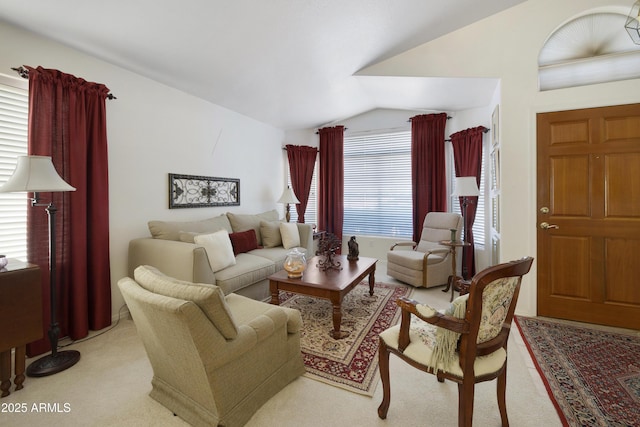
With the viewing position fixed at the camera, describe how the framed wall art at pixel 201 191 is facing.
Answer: facing the viewer and to the right of the viewer

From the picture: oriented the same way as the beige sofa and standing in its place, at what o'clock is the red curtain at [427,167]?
The red curtain is roughly at 10 o'clock from the beige sofa.

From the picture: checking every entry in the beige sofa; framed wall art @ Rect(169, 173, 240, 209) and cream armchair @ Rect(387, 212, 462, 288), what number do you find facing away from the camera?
0

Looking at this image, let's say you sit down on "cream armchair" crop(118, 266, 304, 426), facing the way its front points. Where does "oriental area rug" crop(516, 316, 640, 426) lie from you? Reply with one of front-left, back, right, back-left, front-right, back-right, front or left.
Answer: front-right

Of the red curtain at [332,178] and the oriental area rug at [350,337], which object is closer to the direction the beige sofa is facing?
the oriental area rug

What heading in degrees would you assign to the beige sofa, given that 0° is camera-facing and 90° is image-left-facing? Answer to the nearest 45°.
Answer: approximately 315°

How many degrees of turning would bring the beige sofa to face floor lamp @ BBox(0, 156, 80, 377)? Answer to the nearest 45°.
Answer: approximately 90° to its right

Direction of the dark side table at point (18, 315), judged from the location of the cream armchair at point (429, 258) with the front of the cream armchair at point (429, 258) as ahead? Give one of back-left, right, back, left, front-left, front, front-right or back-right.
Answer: front

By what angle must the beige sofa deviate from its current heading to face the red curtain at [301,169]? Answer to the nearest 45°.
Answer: approximately 90° to its left

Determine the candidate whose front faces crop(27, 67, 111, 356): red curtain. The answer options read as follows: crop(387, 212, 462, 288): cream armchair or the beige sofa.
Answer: the cream armchair

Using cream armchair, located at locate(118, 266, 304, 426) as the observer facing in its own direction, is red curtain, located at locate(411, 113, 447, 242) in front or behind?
in front

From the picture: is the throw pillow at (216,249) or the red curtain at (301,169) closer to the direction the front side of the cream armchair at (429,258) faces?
the throw pillow

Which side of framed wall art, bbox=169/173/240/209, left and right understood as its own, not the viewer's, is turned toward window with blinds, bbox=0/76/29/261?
right

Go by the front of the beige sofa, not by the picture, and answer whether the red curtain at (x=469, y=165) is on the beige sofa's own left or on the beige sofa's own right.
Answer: on the beige sofa's own left

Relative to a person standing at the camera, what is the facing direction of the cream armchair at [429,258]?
facing the viewer and to the left of the viewer

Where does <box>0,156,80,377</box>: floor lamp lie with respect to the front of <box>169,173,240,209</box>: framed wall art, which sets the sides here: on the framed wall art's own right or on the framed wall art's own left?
on the framed wall art's own right

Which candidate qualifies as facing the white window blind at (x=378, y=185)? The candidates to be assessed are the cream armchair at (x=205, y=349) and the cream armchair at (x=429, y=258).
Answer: the cream armchair at (x=205, y=349)

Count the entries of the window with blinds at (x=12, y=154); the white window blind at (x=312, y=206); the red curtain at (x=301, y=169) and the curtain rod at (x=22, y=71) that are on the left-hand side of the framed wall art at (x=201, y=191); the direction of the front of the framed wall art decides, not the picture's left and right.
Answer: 2

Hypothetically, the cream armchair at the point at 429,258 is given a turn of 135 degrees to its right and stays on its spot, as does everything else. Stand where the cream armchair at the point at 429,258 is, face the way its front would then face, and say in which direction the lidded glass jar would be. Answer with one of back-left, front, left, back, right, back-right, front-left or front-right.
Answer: back-left
